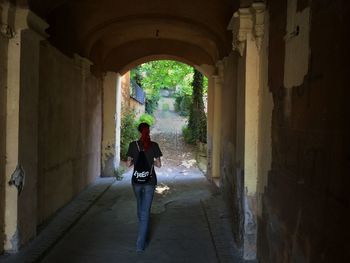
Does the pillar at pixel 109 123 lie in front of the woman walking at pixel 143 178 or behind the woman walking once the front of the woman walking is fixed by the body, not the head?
in front

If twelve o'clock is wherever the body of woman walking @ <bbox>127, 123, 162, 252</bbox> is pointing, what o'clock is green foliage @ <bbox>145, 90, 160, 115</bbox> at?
The green foliage is roughly at 12 o'clock from the woman walking.

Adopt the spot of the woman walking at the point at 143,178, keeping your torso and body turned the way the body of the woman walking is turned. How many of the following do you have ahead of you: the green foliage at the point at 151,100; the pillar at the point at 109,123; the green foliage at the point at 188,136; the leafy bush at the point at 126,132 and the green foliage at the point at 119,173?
5

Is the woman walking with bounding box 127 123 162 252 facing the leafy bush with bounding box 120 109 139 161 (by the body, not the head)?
yes

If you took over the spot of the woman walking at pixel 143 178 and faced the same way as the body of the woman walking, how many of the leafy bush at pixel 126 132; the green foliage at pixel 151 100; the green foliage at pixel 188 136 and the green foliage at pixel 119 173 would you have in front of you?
4

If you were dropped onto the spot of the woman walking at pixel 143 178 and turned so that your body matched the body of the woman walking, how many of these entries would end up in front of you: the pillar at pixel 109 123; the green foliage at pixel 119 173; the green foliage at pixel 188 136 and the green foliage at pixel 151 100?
4

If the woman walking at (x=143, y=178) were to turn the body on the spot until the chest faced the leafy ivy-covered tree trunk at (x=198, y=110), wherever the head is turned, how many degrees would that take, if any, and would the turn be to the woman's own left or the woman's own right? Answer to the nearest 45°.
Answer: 0° — they already face it

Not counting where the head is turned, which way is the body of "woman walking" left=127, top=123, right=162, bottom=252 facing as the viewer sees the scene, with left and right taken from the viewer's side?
facing away from the viewer

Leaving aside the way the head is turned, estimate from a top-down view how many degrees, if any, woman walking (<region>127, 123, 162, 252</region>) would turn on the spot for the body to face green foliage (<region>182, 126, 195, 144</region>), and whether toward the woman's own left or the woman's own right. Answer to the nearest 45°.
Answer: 0° — they already face it

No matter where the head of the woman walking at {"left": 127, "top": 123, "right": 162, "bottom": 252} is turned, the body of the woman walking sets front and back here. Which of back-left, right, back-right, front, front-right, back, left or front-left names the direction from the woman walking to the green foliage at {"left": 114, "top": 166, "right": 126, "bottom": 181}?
front

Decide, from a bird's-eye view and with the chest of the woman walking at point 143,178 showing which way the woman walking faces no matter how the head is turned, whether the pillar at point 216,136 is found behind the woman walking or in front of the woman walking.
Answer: in front
